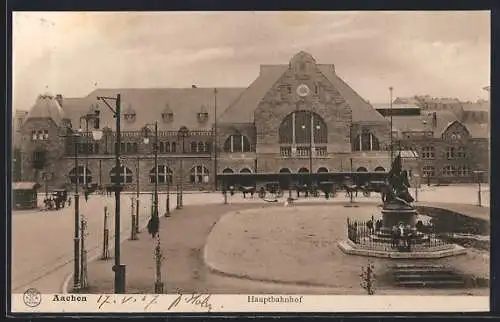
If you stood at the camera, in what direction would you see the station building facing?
facing the viewer

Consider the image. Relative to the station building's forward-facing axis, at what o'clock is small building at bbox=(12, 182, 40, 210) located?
The small building is roughly at 3 o'clock from the station building.
